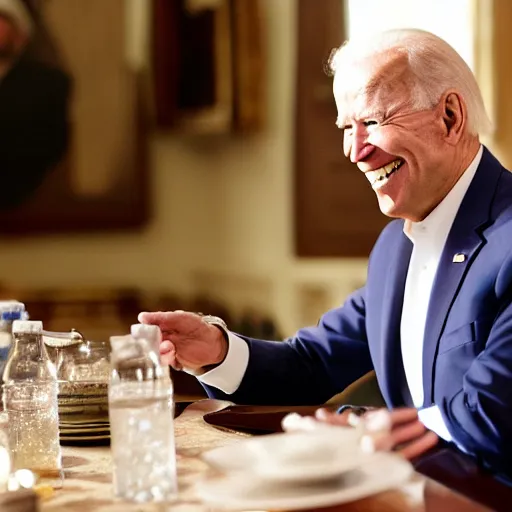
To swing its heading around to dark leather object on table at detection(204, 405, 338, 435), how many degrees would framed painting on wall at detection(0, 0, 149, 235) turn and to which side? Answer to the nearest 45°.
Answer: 0° — it already faces it

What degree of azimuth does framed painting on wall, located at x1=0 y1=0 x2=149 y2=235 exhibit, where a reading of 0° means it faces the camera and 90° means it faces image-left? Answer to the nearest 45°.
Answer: approximately 0°

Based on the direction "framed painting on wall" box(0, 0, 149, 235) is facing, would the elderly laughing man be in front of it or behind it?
in front

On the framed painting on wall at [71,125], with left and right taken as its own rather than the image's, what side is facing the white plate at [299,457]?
front

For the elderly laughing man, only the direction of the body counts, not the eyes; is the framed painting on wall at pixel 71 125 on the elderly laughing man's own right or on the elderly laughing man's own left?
on the elderly laughing man's own right

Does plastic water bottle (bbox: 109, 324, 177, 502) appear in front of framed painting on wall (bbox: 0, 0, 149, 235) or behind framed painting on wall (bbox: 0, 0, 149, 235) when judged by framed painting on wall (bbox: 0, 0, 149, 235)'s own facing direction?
in front

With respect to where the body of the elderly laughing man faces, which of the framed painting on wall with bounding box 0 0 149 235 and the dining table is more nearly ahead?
the dining table

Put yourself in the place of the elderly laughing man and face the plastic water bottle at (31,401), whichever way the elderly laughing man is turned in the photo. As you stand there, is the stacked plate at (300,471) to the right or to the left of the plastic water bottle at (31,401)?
left

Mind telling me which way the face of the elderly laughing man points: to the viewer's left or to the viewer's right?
to the viewer's left

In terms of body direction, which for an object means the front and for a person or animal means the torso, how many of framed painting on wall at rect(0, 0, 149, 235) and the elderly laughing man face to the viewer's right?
0
